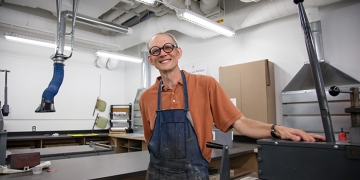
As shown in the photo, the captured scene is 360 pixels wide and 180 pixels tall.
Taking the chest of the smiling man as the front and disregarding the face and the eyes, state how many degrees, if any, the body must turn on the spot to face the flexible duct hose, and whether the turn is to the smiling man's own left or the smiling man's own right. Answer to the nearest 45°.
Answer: approximately 135° to the smiling man's own right

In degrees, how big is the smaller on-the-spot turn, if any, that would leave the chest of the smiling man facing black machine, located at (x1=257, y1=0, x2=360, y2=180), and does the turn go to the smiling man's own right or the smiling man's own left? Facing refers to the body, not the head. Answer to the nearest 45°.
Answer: approximately 45° to the smiling man's own left

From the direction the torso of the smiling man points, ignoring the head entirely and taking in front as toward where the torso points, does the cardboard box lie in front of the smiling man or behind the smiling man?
behind

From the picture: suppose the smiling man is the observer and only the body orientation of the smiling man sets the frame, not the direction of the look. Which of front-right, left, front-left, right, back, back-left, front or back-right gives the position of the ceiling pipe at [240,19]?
back

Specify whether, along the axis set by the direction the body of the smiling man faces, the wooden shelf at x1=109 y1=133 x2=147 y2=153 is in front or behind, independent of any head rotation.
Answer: behind

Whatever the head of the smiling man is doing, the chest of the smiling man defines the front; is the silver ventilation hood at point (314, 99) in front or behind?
behind

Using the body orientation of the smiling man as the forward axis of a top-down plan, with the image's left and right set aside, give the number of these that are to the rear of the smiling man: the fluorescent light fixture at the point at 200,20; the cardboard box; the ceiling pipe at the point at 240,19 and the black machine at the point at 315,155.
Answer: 3

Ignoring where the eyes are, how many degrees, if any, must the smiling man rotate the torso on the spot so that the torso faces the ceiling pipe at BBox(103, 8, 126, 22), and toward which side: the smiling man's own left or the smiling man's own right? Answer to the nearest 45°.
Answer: approximately 135° to the smiling man's own right

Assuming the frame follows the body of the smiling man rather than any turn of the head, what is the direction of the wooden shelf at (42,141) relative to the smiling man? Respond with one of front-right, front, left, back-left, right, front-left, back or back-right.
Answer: back-right
